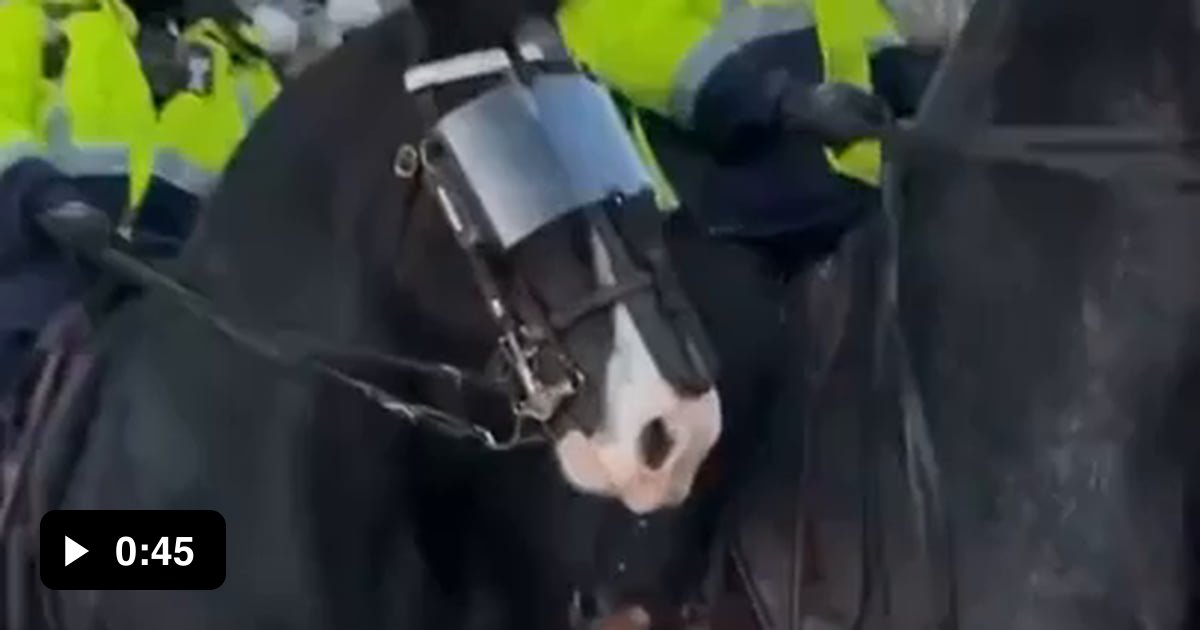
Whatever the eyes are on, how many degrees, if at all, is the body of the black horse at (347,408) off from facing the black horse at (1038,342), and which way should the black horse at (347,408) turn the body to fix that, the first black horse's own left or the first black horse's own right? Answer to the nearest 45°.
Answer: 0° — it already faces it

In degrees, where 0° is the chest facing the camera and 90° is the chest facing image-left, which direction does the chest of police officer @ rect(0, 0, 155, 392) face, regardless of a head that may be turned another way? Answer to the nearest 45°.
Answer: approximately 315°

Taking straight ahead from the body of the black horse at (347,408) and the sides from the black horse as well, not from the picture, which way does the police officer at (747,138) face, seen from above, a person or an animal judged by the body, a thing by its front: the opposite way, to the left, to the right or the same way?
the same way

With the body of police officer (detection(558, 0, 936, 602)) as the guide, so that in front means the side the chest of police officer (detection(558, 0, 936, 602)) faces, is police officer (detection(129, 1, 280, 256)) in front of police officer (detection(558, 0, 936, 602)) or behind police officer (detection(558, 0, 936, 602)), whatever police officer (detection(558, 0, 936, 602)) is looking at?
behind

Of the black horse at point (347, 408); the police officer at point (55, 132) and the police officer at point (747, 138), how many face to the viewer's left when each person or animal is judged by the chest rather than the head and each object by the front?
0

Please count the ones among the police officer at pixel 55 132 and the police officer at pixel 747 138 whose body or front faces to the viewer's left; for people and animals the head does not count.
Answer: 0

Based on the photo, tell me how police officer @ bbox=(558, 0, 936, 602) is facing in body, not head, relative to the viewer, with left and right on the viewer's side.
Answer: facing the viewer and to the right of the viewer

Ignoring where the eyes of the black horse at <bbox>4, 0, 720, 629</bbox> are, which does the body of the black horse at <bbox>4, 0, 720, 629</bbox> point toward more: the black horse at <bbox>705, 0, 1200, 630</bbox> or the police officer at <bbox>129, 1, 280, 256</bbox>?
the black horse
